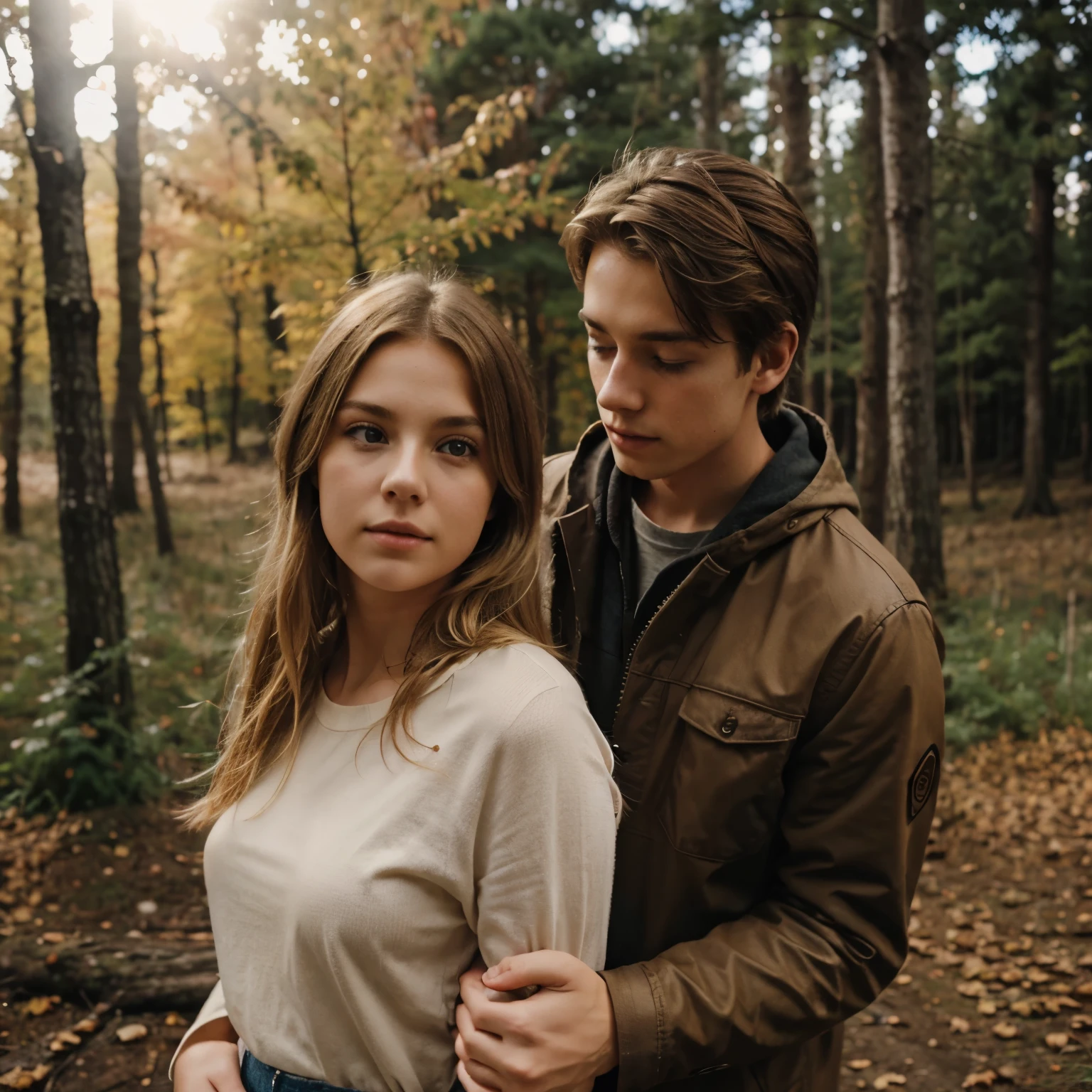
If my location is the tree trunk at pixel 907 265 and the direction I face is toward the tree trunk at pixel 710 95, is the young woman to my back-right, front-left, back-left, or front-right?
back-left

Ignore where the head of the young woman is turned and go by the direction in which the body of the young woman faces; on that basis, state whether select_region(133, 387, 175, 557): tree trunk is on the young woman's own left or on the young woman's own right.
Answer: on the young woman's own right

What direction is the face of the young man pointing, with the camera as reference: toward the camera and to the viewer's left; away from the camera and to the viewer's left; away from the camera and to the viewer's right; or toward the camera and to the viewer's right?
toward the camera and to the viewer's left

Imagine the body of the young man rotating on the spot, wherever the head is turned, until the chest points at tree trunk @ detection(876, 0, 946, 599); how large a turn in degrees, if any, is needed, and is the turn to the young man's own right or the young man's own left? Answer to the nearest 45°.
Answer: approximately 135° to the young man's own right

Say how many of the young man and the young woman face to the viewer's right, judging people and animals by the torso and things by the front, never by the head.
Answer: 0

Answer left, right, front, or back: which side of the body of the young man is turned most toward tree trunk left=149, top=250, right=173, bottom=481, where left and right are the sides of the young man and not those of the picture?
right

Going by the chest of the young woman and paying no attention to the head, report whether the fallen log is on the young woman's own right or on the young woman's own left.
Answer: on the young woman's own right

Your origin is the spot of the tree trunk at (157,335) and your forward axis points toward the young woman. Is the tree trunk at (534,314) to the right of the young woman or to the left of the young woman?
left

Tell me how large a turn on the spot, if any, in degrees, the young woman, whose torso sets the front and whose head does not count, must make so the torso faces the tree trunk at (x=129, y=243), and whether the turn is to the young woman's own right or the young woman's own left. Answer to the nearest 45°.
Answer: approximately 135° to the young woman's own right
